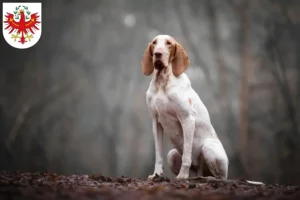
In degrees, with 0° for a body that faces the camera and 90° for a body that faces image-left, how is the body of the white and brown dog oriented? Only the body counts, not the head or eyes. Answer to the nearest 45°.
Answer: approximately 45°

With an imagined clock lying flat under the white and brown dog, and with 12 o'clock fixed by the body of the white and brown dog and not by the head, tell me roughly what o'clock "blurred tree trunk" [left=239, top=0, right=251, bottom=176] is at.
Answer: The blurred tree trunk is roughly at 5 o'clock from the white and brown dog.

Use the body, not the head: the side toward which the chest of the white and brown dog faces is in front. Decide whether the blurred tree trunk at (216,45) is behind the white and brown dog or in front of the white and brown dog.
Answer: behind
